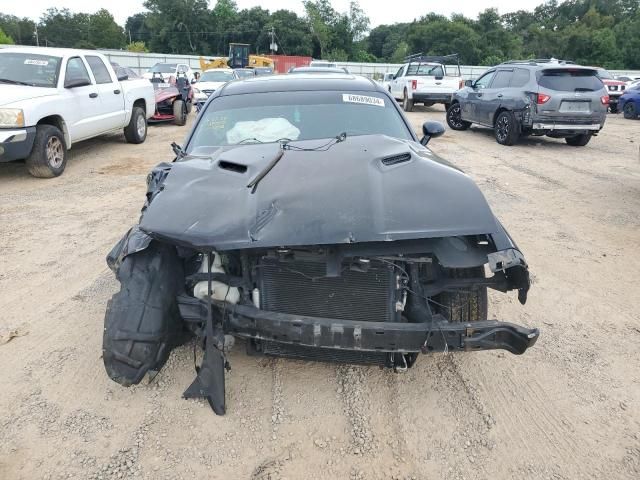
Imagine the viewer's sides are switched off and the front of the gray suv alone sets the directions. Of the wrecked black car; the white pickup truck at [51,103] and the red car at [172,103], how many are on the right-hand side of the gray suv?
0

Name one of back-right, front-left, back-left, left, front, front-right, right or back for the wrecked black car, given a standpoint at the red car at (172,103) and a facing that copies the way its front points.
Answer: front-left

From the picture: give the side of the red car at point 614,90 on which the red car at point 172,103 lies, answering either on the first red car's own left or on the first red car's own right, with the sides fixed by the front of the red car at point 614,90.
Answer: on the first red car's own right

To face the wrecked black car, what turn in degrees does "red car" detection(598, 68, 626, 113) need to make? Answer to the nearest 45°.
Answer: approximately 45° to its right

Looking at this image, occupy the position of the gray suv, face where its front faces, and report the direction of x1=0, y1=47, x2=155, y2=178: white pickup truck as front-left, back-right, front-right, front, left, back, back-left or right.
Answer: left

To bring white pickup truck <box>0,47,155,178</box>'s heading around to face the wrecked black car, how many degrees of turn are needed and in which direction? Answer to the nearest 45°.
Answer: approximately 45° to its left

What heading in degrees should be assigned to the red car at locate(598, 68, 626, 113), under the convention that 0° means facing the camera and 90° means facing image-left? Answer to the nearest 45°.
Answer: approximately 315°

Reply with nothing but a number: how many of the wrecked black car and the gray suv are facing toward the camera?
1

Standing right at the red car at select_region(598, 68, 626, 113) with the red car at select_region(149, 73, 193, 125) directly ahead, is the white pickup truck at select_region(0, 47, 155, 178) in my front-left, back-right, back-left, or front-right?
front-left

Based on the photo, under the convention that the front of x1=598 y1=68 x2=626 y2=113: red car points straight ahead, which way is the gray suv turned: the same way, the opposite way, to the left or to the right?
the opposite way

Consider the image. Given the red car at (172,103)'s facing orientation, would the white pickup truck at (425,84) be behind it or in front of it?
behind

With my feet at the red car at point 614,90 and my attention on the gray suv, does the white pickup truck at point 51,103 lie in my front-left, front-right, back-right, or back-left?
front-right

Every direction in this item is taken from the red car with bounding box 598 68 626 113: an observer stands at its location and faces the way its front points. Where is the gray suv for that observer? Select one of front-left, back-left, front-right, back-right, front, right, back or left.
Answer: front-right

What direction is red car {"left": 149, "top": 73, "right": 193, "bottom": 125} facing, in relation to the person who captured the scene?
facing the viewer and to the left of the viewer

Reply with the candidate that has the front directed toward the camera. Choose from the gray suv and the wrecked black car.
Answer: the wrecked black car

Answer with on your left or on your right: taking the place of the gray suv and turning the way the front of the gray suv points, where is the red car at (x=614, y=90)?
on your right

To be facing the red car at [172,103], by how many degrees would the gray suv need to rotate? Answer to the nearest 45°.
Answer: approximately 45° to its left

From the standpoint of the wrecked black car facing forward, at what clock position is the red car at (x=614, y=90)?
The red car is roughly at 7 o'clock from the wrecked black car.

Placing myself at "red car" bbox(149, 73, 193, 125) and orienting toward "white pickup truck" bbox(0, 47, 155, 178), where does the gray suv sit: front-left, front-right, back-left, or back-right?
front-left

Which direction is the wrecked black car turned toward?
toward the camera

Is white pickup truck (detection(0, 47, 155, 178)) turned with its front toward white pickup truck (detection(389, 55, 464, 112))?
no
